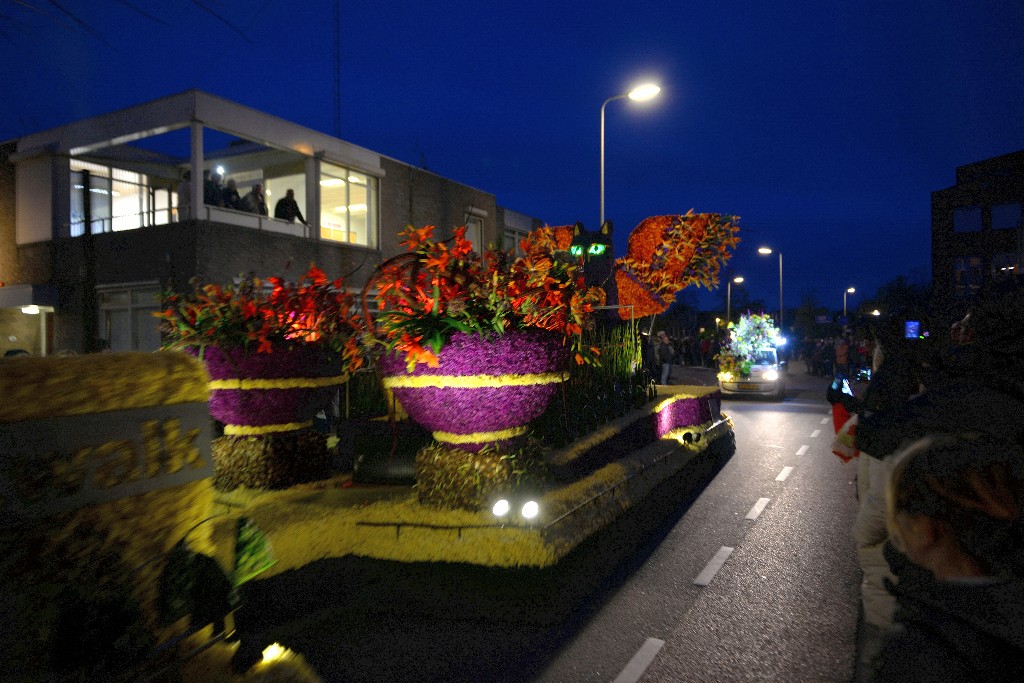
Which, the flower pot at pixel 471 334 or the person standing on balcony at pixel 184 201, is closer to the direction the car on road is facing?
the flower pot

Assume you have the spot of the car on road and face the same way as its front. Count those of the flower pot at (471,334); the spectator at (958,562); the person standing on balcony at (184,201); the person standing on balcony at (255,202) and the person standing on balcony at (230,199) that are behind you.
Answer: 0

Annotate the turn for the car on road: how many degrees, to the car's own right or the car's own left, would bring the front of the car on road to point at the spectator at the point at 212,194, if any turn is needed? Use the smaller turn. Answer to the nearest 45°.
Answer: approximately 45° to the car's own right

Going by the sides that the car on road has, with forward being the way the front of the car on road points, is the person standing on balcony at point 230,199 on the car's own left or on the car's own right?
on the car's own right

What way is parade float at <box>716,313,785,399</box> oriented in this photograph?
toward the camera

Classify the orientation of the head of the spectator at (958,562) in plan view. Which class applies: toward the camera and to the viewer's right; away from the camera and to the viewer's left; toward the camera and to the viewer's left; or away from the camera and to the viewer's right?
away from the camera and to the viewer's left

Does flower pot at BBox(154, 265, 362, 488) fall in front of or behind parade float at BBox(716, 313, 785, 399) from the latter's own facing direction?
in front

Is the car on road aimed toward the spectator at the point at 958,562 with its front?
yes

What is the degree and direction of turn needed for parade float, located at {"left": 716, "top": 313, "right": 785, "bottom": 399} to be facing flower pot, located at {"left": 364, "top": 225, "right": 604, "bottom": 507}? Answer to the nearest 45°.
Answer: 0° — it already faces it

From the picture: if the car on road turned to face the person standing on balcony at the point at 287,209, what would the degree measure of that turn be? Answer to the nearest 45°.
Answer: approximately 45° to its right

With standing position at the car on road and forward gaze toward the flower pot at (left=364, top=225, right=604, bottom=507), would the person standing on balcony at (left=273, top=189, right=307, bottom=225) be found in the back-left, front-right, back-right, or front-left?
front-right

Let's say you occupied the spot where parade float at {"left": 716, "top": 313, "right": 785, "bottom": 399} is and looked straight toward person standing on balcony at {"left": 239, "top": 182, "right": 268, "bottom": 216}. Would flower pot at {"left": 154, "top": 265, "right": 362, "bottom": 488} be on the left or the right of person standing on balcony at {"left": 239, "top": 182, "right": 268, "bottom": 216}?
left

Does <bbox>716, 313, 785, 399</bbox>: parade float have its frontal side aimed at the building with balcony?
no

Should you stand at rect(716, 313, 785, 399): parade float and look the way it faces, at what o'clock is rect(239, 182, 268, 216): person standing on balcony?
The person standing on balcony is roughly at 2 o'clock from the parade float.

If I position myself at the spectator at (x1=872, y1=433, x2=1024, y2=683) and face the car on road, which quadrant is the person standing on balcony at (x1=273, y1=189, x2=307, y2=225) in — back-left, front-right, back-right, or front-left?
front-left
